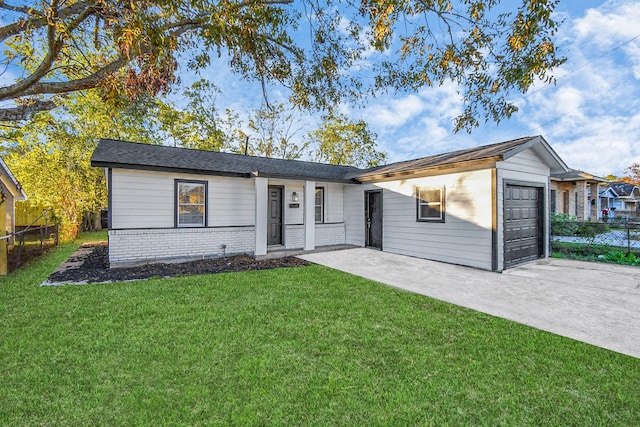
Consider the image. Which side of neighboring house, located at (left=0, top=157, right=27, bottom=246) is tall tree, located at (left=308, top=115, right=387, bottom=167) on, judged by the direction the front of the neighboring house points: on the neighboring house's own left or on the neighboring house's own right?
on the neighboring house's own left

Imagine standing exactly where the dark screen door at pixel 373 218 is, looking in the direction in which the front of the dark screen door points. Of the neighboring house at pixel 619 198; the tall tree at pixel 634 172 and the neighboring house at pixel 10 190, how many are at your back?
2

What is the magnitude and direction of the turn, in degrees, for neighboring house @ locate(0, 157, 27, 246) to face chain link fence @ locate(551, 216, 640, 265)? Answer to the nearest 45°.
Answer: approximately 45° to its left

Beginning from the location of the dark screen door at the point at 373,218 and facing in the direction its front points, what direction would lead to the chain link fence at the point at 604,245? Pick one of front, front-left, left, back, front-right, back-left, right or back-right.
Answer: back-left

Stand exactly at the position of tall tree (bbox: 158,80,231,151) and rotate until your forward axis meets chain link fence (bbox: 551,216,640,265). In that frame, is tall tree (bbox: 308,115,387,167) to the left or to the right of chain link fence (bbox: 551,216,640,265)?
left

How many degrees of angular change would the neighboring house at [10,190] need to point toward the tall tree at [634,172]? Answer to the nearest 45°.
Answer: approximately 90° to its left

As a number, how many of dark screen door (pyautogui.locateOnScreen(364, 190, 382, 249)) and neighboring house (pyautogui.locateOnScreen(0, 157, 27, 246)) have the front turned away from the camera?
0

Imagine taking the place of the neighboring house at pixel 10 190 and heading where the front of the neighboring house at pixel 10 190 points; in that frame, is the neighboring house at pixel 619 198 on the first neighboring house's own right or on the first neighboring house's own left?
on the first neighboring house's own left

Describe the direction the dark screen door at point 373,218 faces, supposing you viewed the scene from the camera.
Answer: facing the viewer and to the left of the viewer

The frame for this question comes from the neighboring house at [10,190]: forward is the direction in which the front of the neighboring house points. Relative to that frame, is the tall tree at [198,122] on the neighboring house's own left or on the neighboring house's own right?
on the neighboring house's own left

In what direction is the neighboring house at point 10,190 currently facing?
toward the camera

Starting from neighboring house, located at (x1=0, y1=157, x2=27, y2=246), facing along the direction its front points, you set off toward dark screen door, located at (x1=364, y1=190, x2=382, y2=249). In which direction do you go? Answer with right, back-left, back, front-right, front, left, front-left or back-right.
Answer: front-left

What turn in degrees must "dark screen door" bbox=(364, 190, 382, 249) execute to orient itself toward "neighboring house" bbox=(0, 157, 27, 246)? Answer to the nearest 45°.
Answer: approximately 45° to its right

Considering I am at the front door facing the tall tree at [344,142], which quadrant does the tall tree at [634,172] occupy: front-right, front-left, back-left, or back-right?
front-right
